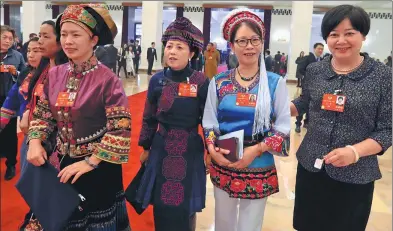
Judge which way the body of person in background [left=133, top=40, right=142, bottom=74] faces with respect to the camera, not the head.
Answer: toward the camera

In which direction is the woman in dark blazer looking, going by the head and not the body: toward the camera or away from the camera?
toward the camera

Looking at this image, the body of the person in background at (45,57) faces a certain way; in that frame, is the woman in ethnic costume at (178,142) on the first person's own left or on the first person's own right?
on the first person's own left

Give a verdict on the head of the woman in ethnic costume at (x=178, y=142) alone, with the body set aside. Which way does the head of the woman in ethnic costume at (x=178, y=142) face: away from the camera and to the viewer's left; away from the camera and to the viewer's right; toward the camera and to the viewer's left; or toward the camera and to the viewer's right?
toward the camera and to the viewer's left

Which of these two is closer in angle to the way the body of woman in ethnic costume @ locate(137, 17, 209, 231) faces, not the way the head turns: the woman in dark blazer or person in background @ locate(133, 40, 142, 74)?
the woman in dark blazer

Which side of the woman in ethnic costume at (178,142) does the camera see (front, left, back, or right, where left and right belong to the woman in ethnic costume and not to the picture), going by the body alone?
front

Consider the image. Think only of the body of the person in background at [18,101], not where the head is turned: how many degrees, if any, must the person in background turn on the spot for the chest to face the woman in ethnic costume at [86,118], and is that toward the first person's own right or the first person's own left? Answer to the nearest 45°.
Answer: approximately 45° to the first person's own left

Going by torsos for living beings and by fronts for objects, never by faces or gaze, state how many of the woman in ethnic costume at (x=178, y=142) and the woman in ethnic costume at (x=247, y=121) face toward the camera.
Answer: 2

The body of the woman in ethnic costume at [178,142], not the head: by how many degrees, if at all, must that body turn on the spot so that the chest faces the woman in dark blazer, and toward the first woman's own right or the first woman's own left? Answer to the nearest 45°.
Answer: approximately 45° to the first woman's own left

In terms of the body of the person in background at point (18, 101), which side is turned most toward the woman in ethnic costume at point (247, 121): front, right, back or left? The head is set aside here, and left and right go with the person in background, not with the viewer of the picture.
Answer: left

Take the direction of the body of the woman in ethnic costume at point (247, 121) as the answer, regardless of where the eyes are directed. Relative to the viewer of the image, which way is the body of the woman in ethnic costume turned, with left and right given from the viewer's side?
facing the viewer

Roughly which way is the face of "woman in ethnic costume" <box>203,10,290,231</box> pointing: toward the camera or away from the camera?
toward the camera

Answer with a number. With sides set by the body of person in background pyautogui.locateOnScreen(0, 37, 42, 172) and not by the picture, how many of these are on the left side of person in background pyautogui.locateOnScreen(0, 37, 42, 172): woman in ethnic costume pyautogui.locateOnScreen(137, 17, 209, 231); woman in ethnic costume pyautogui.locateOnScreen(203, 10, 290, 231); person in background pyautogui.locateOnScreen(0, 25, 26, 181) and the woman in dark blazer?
3

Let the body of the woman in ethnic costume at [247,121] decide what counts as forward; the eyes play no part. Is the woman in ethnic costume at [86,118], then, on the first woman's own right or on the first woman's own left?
on the first woman's own right
